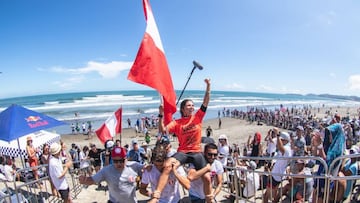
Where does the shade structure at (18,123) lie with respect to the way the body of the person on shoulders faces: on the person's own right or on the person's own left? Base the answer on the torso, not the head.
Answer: on the person's own right

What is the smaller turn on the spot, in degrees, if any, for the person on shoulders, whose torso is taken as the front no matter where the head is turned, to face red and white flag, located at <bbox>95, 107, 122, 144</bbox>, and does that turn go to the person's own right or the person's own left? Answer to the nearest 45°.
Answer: approximately 135° to the person's own right

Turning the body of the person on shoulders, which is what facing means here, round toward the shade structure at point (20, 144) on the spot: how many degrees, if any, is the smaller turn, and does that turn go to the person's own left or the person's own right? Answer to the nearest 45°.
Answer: approximately 135° to the person's own right

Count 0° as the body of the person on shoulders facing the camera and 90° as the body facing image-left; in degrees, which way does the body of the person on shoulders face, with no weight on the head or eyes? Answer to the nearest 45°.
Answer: approximately 0°
